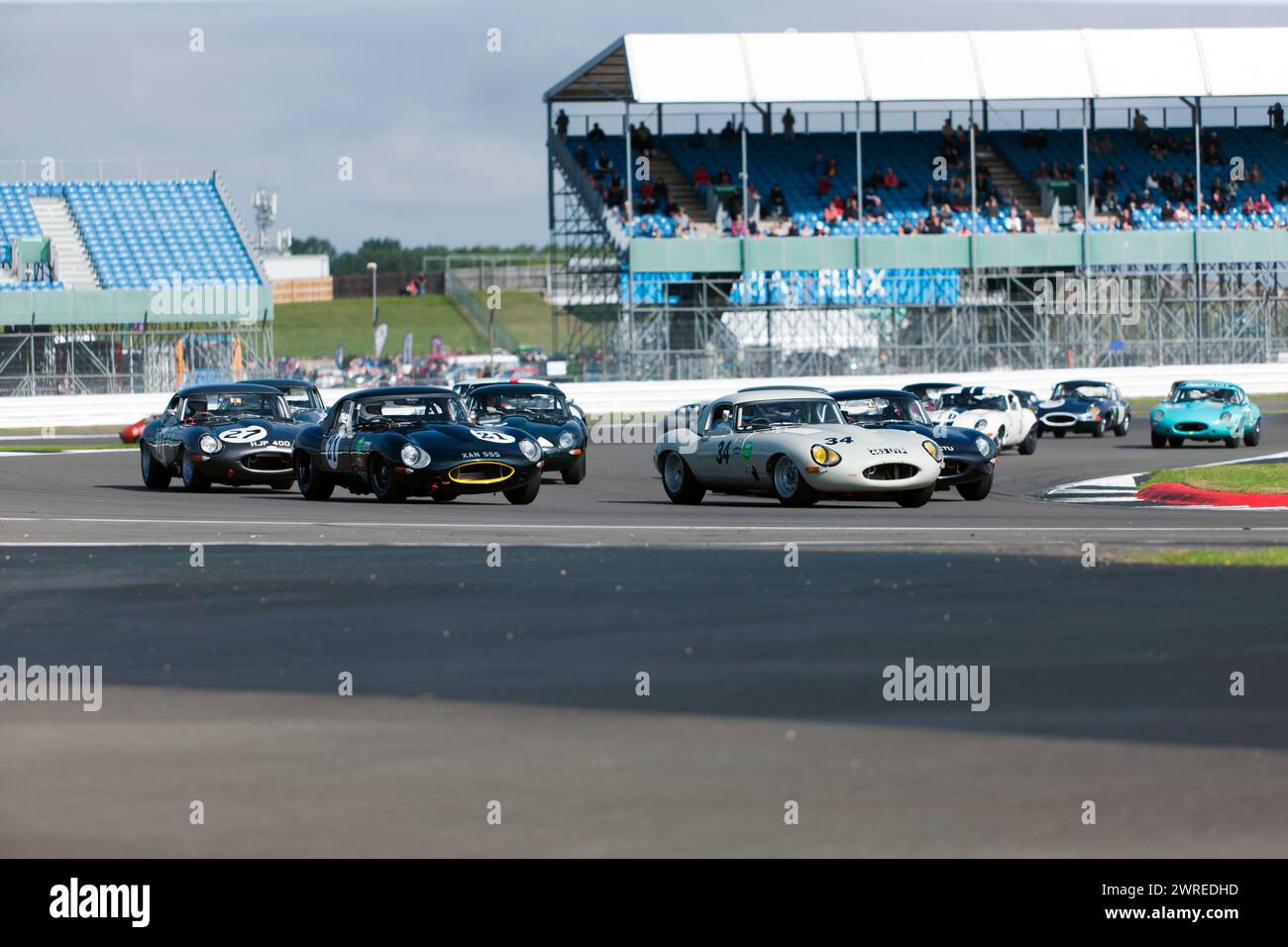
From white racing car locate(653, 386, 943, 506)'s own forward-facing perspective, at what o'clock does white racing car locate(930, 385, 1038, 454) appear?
white racing car locate(930, 385, 1038, 454) is roughly at 8 o'clock from white racing car locate(653, 386, 943, 506).

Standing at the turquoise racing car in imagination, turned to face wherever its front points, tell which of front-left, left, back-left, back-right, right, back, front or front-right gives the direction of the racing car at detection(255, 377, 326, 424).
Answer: front-right

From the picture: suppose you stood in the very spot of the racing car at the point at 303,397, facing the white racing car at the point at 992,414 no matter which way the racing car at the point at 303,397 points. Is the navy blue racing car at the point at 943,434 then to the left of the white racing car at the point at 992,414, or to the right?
right

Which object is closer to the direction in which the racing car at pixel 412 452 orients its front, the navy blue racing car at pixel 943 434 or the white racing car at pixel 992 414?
the navy blue racing car

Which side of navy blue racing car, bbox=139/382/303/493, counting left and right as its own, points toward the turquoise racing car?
left

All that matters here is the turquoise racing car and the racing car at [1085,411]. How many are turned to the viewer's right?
0

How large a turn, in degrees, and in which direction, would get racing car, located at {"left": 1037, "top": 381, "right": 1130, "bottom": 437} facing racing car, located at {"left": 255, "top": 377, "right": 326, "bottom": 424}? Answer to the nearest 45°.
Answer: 0° — it already faces it

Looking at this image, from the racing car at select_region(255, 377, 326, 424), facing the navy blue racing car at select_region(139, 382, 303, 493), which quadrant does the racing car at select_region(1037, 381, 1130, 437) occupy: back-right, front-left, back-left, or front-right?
back-left

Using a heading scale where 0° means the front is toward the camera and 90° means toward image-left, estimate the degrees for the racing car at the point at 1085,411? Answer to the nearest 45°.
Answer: approximately 45°

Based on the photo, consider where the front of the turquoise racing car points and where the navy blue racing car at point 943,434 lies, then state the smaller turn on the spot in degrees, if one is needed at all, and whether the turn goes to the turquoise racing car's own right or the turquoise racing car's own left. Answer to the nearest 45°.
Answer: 0° — it already faces it

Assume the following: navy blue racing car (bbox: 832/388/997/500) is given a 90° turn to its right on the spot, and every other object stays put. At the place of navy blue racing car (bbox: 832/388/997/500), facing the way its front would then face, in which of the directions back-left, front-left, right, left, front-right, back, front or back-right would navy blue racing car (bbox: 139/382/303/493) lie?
front-right
